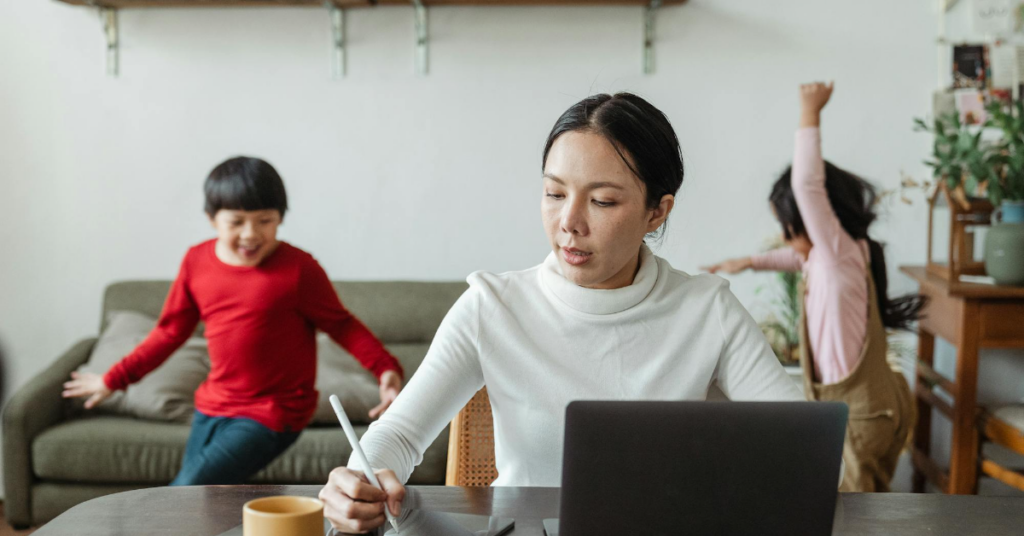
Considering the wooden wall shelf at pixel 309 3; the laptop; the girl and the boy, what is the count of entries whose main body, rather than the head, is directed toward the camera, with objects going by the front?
2

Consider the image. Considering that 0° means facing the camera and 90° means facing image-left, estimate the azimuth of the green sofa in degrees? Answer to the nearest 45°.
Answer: approximately 0°

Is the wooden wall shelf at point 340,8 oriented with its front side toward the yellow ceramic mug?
yes

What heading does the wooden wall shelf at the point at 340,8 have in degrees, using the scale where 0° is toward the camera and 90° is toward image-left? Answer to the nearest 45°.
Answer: approximately 0°

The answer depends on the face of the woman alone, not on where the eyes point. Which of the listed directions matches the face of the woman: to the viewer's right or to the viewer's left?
to the viewer's left

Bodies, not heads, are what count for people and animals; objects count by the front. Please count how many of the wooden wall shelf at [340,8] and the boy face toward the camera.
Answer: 2

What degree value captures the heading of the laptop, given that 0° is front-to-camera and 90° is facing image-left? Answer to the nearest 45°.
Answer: approximately 180°
